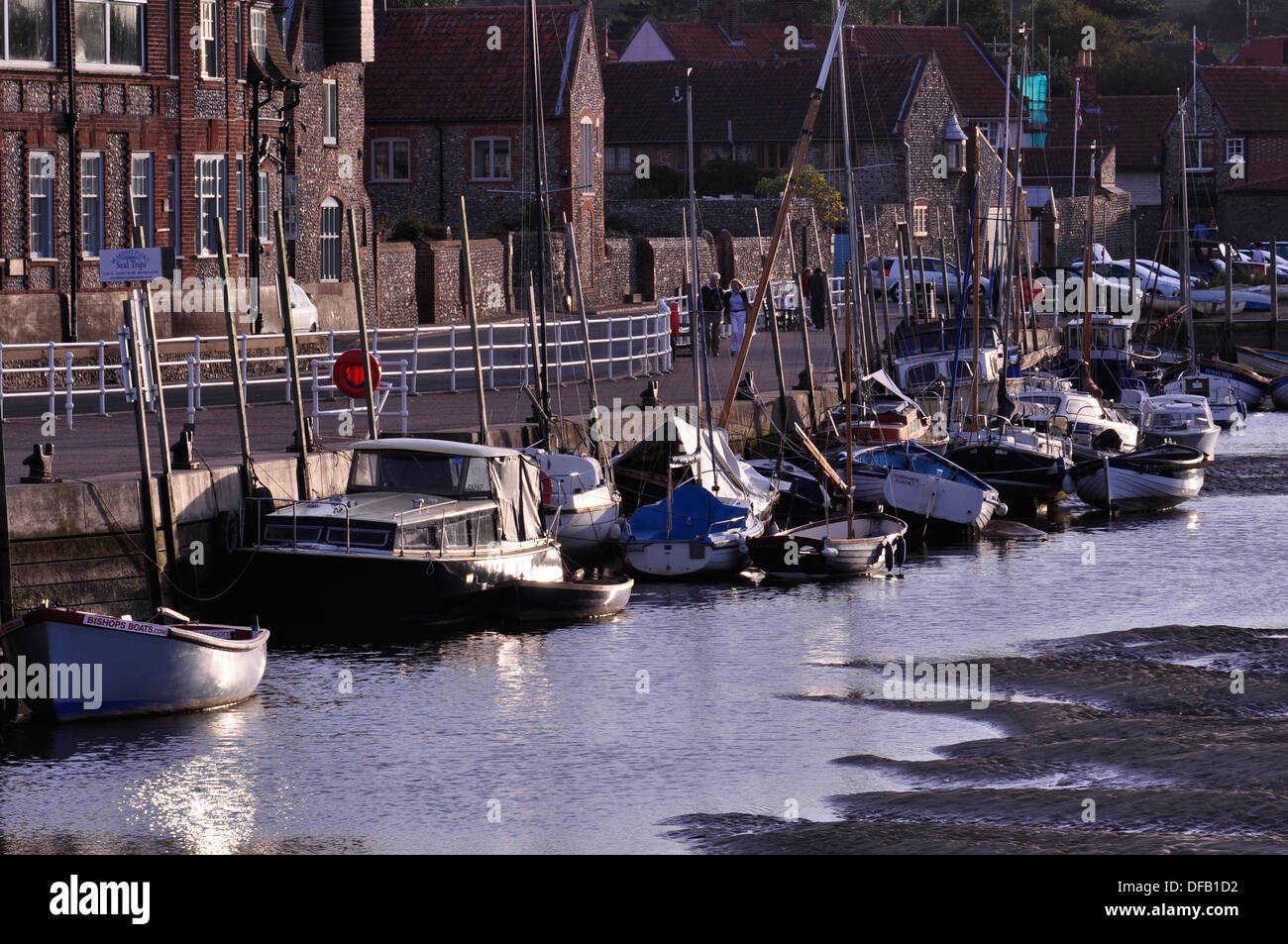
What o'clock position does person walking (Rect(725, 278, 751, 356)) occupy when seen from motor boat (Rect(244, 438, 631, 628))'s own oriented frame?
The person walking is roughly at 5 o'clock from the motor boat.

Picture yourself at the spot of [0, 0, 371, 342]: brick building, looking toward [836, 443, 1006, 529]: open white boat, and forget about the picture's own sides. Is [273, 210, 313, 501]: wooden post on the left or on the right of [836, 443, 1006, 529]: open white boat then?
right

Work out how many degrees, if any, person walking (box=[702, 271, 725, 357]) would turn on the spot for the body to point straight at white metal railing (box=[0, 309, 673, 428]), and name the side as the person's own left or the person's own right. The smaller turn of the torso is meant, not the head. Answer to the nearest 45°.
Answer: approximately 45° to the person's own right
